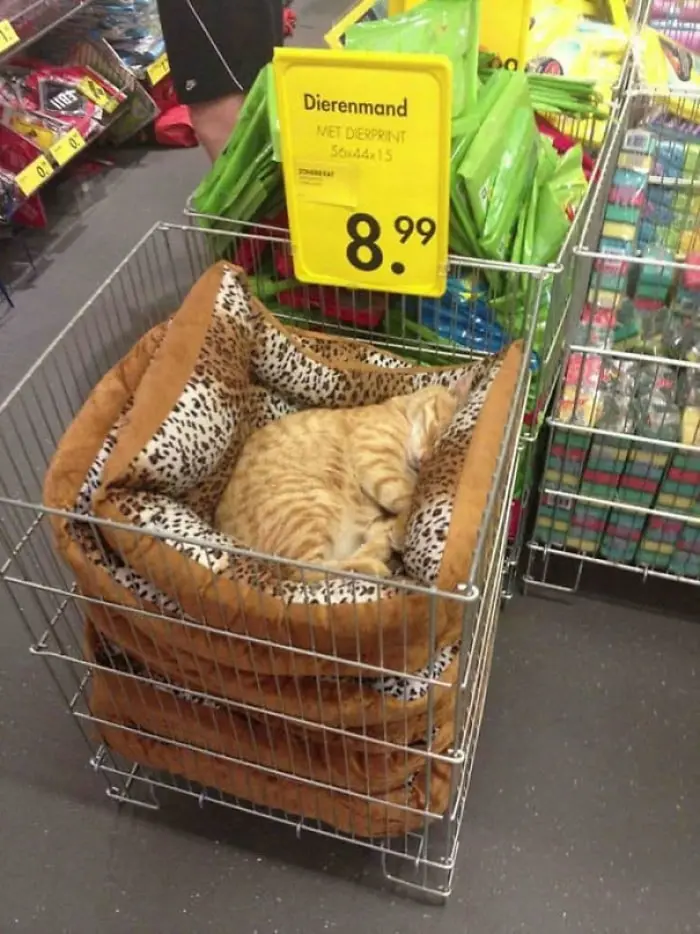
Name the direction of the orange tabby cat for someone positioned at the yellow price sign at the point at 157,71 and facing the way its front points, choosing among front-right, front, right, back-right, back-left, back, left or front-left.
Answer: front-right

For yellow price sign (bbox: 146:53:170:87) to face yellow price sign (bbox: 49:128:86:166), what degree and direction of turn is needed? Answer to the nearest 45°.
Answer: approximately 90° to its right

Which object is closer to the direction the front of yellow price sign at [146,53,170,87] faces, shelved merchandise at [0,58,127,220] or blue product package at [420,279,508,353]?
the blue product package

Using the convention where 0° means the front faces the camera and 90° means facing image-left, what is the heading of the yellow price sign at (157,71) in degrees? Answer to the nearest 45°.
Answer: approximately 315°

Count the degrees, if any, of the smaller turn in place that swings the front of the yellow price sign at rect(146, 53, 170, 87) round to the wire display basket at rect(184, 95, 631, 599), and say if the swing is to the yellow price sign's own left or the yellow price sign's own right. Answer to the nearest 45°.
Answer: approximately 45° to the yellow price sign's own right

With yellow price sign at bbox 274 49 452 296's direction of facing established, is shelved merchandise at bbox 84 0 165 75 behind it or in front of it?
behind

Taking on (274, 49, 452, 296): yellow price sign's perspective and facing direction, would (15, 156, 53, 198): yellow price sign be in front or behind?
behind

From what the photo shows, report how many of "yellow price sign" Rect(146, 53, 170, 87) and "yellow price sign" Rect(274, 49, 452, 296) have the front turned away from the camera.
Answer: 0

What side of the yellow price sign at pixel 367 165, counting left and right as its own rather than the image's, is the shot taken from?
front

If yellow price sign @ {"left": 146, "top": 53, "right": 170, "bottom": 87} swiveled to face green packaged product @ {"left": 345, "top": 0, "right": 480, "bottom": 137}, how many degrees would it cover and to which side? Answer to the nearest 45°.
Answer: approximately 45° to its right

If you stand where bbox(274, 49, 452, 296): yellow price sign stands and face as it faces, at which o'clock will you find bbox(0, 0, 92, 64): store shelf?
The store shelf is roughly at 5 o'clock from the yellow price sign.
